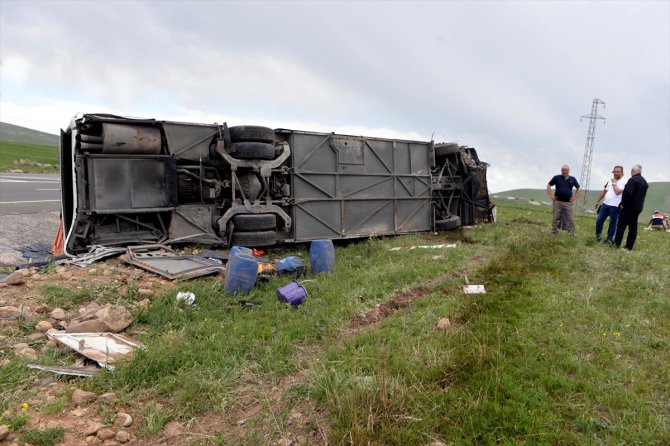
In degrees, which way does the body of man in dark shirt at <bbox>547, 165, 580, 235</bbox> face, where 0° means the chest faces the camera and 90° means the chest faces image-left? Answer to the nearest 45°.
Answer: approximately 0°

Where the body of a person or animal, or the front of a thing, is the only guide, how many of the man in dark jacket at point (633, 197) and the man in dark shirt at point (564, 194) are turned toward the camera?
1

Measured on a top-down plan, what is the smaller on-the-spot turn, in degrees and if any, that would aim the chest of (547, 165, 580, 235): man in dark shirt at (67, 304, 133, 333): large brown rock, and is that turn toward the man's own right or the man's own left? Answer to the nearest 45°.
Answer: approximately 45° to the man's own right

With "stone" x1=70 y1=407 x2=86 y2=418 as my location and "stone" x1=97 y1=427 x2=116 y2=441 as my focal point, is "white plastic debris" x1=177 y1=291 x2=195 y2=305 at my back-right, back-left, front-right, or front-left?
back-left

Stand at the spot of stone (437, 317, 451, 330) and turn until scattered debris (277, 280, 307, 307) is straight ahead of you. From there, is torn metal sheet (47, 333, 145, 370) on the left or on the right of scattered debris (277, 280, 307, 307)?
left

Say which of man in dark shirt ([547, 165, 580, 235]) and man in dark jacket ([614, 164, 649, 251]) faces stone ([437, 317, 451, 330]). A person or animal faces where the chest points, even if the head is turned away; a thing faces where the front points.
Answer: man in dark shirt ([547, 165, 580, 235])

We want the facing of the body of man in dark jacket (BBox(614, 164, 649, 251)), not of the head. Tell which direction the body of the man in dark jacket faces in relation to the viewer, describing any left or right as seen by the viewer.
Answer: facing away from the viewer and to the left of the viewer
